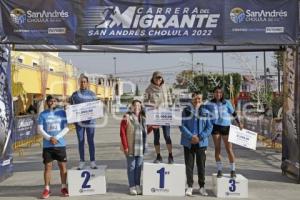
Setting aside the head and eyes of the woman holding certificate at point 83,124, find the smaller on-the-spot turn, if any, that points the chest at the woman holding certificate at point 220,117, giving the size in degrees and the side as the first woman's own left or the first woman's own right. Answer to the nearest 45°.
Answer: approximately 90° to the first woman's own left

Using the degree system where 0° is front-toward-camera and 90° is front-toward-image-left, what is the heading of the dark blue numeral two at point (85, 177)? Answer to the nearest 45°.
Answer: approximately 0°

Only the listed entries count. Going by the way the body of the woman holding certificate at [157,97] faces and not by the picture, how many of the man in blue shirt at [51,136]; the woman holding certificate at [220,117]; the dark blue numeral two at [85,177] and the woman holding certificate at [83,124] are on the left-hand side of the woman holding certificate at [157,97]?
1

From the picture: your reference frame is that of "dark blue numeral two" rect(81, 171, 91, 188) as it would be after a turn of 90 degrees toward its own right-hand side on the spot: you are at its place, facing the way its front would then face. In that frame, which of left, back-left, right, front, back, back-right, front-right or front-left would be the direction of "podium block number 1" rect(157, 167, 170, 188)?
back

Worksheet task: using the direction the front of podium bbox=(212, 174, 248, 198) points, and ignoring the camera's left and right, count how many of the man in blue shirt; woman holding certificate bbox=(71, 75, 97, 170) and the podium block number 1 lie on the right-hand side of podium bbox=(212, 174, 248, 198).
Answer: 3

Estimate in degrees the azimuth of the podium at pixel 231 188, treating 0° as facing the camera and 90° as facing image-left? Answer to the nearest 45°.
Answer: approximately 0°

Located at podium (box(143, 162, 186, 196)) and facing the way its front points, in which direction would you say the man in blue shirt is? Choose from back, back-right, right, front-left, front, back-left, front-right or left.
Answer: right

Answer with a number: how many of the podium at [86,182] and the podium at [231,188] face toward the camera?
2

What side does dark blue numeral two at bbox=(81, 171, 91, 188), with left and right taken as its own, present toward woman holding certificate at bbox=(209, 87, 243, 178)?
left
